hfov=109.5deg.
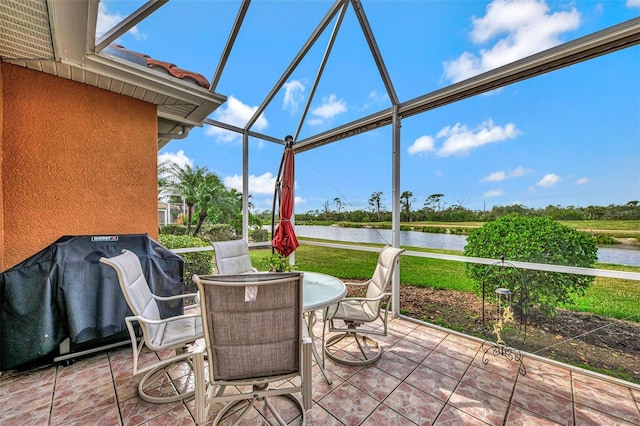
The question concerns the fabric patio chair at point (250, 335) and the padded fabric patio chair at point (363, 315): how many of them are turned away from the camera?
1

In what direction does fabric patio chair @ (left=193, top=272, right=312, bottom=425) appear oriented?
away from the camera

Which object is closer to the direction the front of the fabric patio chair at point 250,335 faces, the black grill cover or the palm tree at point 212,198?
the palm tree

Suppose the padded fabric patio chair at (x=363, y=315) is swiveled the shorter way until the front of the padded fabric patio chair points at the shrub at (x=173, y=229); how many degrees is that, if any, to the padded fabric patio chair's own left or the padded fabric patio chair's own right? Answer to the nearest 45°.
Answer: approximately 90° to the wicker patio chair's own right

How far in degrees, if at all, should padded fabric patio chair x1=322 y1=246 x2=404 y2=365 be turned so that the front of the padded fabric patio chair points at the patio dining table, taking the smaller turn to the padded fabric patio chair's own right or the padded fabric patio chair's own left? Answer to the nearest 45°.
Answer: approximately 45° to the padded fabric patio chair's own left

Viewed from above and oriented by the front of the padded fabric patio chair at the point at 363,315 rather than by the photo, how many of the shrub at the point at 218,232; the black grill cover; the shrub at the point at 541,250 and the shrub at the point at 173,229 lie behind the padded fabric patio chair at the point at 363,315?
1

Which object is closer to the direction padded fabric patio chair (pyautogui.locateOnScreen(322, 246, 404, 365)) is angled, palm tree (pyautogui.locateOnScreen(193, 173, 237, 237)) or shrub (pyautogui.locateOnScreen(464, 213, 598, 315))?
the palm tree

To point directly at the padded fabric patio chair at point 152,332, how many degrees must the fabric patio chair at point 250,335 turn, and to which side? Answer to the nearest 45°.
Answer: approximately 45° to its left

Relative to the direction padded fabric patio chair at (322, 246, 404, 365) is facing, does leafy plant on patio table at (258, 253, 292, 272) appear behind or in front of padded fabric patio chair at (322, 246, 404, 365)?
in front

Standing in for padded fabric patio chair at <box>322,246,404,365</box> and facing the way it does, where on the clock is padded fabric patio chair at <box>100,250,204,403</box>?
padded fabric patio chair at <box>100,250,204,403</box> is roughly at 11 o'clock from padded fabric patio chair at <box>322,246,404,365</box>.

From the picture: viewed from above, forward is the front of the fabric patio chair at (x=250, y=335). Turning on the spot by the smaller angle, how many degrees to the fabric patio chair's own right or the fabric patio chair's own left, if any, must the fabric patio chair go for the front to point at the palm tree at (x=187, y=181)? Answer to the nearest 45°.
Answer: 0° — it already faces it

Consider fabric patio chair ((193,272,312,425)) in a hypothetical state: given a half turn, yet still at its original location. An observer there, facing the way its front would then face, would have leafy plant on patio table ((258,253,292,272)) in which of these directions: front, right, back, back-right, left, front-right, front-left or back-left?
back

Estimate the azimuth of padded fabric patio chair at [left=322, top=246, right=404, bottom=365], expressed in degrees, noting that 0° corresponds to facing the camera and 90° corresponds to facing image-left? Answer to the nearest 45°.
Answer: approximately 90°

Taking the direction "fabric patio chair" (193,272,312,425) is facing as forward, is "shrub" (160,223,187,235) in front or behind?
in front
